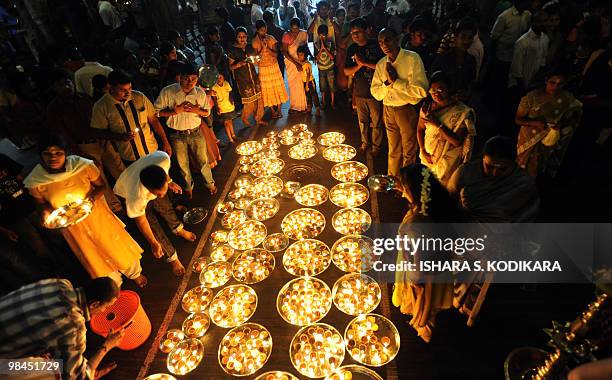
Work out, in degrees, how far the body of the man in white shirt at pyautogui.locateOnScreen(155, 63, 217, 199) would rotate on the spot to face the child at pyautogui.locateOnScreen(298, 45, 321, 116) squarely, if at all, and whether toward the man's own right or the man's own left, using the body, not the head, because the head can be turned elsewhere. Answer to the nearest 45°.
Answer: approximately 135° to the man's own left

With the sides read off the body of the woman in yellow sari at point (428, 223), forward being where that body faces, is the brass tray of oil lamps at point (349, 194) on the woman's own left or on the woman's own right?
on the woman's own right

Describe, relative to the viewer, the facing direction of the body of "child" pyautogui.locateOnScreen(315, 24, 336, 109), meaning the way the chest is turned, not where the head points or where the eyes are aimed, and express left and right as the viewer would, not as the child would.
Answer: facing the viewer

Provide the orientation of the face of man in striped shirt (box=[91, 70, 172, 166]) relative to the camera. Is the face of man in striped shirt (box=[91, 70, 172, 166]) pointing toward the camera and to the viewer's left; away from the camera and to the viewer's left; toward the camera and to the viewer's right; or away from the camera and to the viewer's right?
toward the camera and to the viewer's right

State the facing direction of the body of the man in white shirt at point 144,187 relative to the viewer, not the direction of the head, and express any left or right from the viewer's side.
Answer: facing the viewer and to the right of the viewer

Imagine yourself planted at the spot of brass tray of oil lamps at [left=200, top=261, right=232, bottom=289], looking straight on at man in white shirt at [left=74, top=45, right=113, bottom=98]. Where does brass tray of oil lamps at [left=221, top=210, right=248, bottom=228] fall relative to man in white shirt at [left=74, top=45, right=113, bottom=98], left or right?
right

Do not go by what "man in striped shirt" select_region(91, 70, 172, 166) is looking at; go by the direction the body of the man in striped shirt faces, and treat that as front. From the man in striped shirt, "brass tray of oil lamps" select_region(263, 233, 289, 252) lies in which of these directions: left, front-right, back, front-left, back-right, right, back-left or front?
front

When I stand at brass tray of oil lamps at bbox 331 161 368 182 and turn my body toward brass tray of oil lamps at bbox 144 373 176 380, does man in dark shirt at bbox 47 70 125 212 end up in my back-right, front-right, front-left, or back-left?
front-right

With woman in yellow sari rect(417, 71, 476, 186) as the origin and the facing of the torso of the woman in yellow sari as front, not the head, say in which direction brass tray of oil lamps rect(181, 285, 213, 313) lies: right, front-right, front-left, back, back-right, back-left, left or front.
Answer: front

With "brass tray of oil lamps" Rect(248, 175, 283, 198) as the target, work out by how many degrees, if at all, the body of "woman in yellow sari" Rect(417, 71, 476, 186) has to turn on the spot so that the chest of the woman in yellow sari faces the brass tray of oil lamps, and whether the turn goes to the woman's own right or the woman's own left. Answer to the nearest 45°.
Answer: approximately 45° to the woman's own right

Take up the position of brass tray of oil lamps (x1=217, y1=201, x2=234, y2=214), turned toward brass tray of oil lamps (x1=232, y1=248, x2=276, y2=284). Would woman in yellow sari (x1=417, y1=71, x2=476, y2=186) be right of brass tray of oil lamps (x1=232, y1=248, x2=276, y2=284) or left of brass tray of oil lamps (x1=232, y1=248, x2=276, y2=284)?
left

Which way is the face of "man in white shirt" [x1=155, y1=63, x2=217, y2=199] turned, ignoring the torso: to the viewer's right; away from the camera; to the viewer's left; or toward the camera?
toward the camera

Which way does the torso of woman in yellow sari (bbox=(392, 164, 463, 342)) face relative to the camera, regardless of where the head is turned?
to the viewer's left

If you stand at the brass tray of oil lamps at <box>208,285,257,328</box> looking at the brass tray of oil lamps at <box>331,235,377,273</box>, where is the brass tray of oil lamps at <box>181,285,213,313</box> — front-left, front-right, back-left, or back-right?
back-left

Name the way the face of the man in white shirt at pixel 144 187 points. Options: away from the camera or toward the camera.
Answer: toward the camera
